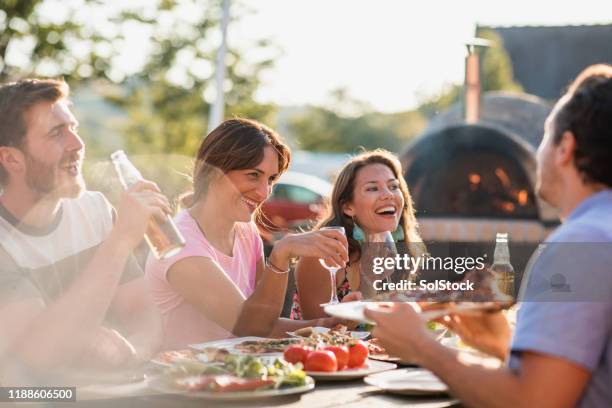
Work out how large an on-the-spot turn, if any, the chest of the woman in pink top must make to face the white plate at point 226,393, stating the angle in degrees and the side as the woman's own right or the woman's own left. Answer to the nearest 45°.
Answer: approximately 45° to the woman's own right

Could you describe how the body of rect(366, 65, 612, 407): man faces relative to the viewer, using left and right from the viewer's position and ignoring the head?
facing away from the viewer and to the left of the viewer

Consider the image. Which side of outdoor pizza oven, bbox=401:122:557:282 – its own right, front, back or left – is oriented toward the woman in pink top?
front

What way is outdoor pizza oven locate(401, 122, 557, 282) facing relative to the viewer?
toward the camera

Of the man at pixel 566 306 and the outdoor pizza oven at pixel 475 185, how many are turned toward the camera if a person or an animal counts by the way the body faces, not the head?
1

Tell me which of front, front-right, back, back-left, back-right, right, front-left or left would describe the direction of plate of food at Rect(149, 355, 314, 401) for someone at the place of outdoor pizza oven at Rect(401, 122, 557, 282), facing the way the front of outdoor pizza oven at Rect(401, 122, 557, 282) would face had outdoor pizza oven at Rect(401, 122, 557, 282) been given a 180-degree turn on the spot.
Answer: back

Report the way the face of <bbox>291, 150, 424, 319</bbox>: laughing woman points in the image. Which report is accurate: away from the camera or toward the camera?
toward the camera

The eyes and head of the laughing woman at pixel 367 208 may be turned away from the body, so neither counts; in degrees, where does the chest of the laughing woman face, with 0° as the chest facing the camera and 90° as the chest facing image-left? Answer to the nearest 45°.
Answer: approximately 315°

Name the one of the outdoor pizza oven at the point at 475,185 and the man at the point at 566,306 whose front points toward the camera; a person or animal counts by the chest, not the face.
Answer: the outdoor pizza oven

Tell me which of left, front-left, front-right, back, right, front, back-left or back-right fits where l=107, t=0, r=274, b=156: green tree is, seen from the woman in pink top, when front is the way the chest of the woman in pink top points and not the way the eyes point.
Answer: back-left

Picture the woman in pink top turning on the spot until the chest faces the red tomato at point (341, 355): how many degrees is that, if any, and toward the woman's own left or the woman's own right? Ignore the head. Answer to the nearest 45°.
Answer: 0° — they already face it

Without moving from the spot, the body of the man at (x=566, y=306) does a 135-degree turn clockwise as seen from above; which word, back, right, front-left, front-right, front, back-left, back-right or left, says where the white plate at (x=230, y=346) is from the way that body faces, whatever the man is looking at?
back-left

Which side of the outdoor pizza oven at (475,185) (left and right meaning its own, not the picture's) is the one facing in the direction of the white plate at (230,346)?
front

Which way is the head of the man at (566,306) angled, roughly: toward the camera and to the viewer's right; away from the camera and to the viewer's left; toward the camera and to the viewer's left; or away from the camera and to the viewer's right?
away from the camera and to the viewer's left
